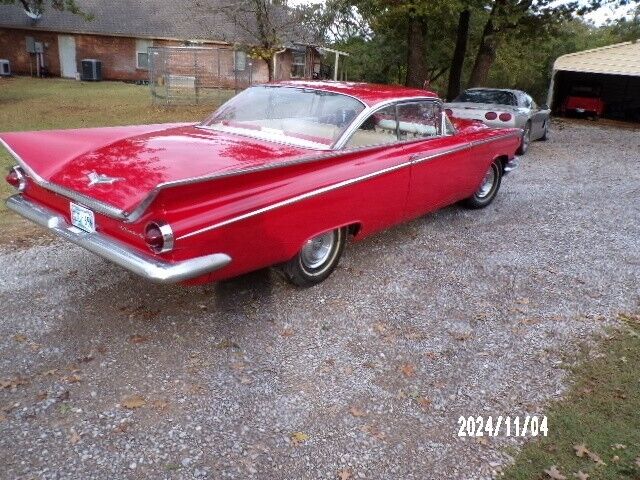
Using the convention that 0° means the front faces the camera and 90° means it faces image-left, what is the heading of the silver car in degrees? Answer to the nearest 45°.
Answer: approximately 225°

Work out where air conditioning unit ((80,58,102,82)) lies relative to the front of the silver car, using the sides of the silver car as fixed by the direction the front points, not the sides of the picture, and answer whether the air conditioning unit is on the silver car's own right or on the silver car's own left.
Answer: on the silver car's own left

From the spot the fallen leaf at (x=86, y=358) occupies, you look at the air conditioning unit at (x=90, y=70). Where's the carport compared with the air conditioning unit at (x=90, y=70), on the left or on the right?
right

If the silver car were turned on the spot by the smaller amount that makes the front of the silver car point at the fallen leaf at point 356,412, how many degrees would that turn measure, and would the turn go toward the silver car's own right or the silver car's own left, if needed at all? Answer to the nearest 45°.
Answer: approximately 135° to the silver car's own right

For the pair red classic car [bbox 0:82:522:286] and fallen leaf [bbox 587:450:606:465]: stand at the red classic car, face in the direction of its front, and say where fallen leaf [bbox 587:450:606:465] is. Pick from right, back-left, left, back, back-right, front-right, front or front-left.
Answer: right

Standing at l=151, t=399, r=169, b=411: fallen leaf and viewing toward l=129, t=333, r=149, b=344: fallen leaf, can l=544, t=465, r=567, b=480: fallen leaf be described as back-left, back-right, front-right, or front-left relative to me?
back-right

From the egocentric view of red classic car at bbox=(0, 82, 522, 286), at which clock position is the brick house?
The brick house is roughly at 10 o'clock from the red classic car.

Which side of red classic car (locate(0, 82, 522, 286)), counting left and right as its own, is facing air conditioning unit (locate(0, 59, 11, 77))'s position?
left

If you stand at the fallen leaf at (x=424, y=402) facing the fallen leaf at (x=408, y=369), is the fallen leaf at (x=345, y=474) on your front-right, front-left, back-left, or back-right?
back-left

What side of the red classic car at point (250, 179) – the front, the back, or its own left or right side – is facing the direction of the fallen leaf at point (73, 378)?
back

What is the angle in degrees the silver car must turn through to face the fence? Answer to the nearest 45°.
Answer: approximately 90° to its left

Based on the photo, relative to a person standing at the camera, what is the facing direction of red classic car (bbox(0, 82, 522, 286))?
facing away from the viewer and to the right of the viewer

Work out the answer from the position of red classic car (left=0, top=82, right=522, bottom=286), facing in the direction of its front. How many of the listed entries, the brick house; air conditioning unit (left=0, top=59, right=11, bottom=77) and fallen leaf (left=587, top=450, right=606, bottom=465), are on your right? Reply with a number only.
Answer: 1

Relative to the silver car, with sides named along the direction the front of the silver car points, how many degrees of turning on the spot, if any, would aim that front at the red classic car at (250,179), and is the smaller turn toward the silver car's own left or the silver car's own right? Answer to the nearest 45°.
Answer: approximately 135° to the silver car's own right
